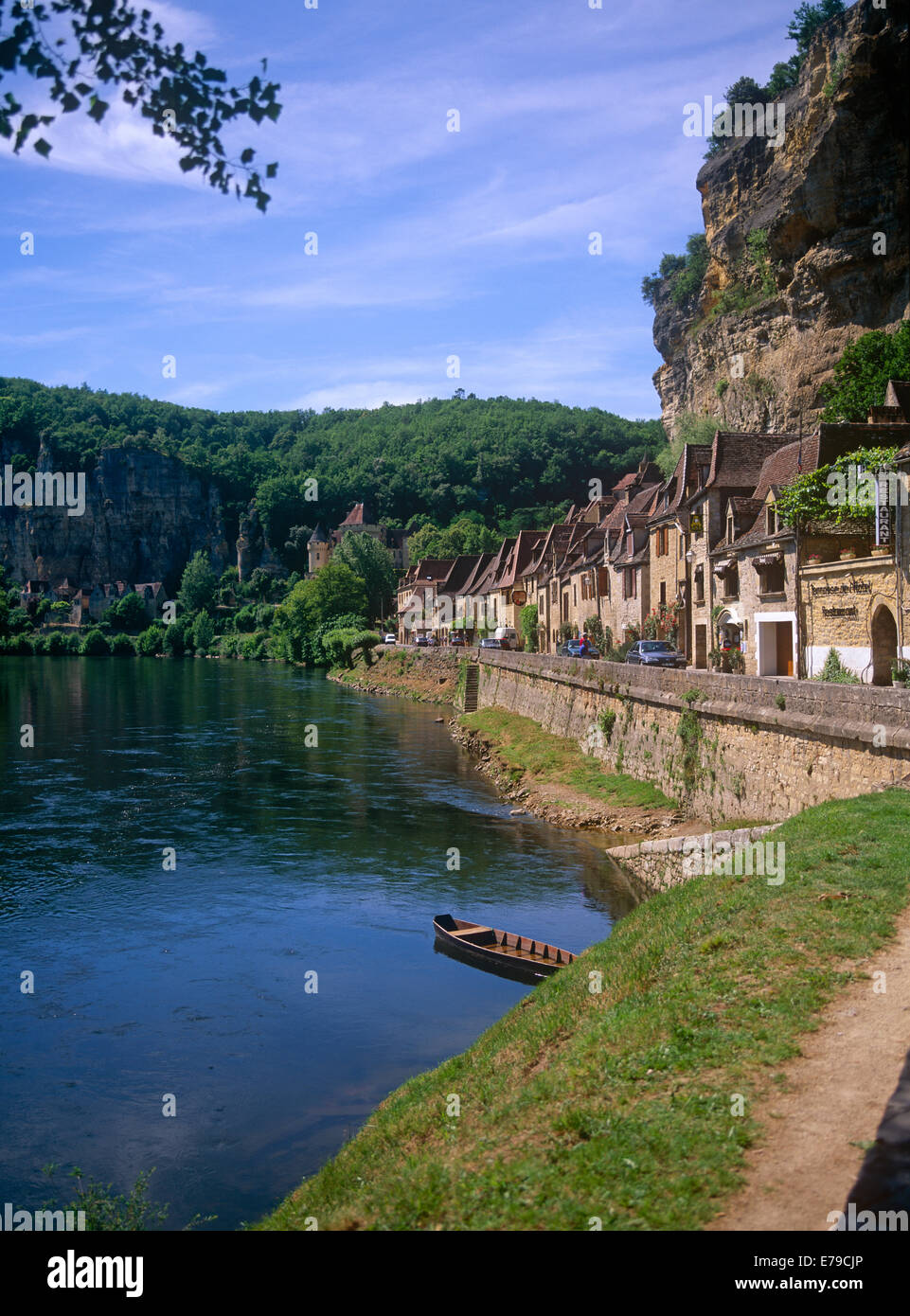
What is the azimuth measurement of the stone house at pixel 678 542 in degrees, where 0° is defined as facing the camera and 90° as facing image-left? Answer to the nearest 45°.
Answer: approximately 45°

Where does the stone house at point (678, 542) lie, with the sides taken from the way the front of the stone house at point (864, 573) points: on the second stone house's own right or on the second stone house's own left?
on the second stone house's own right

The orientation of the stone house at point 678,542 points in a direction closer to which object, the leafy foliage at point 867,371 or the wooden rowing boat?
the wooden rowing boat

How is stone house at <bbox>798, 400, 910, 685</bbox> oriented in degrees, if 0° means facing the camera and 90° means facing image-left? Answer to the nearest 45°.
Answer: approximately 45°
